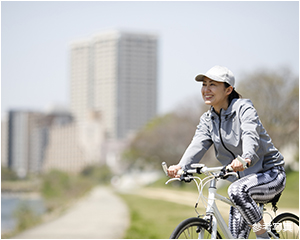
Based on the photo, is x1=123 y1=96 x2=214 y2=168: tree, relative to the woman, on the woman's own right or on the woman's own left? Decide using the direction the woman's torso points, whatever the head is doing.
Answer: on the woman's own right

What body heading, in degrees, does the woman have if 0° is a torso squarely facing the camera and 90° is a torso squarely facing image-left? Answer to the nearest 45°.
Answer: approximately 45°

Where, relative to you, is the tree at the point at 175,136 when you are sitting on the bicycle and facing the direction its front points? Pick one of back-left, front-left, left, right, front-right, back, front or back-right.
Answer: back-right

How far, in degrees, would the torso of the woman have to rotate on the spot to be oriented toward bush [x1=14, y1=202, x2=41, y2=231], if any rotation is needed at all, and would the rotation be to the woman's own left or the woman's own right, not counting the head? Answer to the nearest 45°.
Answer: approximately 90° to the woman's own right

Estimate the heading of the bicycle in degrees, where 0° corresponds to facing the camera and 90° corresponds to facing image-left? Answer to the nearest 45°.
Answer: approximately 45°

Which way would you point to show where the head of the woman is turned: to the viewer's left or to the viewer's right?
to the viewer's left

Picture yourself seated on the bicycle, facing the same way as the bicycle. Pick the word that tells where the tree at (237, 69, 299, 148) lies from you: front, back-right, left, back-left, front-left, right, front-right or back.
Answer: back-right

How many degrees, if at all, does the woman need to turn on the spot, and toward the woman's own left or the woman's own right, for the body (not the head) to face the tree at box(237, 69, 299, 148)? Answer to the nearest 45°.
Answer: approximately 135° to the woman's own right
